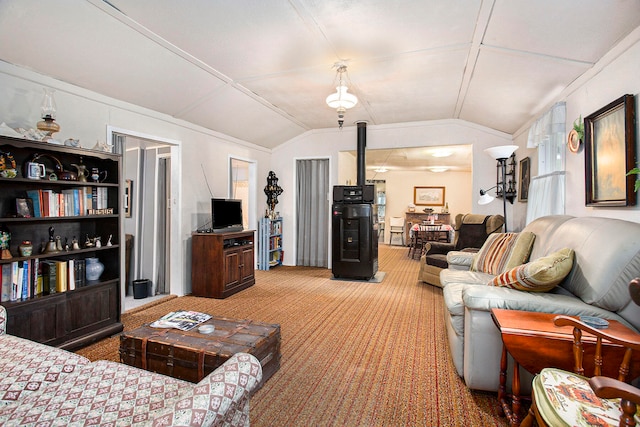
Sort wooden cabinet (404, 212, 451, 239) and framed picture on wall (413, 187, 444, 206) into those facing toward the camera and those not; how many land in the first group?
2

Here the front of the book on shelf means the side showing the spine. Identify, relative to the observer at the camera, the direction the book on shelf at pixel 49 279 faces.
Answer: facing the viewer and to the right of the viewer

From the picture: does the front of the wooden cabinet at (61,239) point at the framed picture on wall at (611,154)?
yes

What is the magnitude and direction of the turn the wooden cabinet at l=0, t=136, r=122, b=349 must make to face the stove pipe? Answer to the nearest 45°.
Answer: approximately 45° to its left

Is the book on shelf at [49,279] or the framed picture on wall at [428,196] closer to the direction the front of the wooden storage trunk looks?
the book on shelf

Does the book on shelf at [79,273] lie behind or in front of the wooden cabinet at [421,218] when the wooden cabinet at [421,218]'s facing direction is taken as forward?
in front

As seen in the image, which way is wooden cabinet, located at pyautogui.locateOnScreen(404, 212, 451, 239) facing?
toward the camera

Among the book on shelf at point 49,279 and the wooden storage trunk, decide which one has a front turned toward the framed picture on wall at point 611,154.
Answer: the book on shelf

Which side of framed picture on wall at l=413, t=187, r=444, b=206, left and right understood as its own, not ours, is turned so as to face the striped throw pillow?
front

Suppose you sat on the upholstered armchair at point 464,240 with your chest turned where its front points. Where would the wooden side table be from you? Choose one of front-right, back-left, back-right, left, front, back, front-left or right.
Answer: front-left

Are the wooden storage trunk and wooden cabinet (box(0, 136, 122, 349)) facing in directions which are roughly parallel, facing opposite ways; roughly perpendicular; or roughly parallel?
roughly perpendicular

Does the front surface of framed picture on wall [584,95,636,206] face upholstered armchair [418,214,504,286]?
no

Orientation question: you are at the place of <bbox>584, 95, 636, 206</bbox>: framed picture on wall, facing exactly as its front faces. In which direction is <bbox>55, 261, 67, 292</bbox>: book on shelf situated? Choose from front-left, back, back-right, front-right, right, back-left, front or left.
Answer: front

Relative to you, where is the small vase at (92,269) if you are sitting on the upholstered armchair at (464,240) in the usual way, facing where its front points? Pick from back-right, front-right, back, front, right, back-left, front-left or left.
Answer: front

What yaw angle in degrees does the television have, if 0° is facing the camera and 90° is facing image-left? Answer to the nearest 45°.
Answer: approximately 315°

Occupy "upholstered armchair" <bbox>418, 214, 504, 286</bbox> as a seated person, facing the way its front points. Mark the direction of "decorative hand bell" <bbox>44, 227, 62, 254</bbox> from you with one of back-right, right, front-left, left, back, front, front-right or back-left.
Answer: front

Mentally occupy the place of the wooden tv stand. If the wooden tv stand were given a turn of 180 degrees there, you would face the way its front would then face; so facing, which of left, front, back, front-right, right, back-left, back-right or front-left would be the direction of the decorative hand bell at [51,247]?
left
